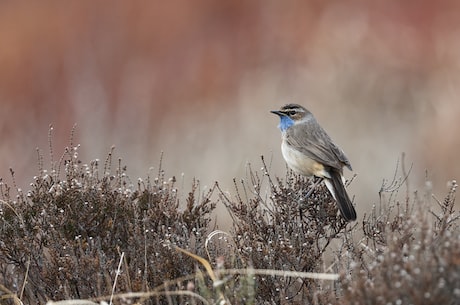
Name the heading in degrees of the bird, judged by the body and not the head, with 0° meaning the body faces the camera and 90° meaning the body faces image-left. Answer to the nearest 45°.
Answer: approximately 90°
